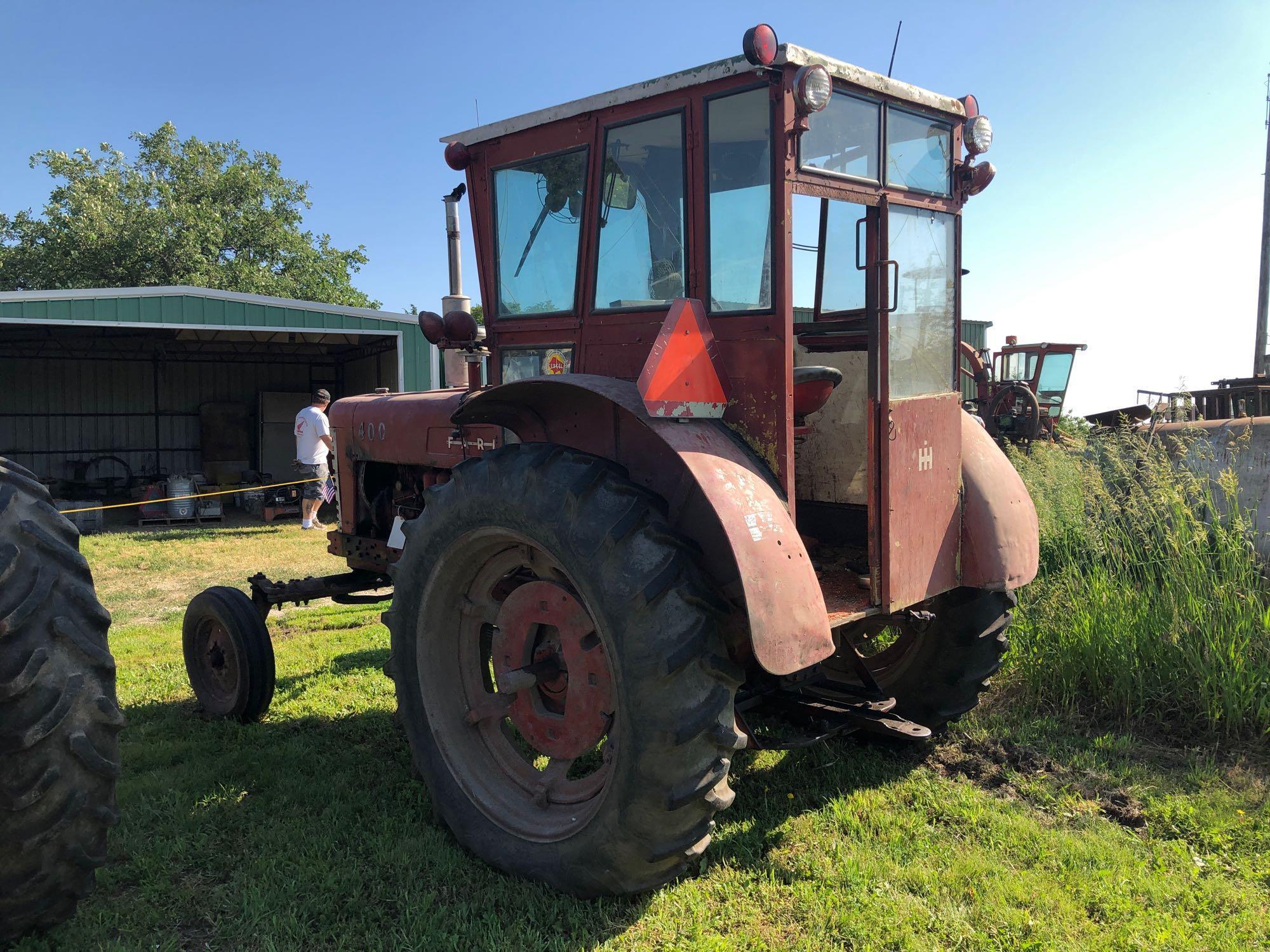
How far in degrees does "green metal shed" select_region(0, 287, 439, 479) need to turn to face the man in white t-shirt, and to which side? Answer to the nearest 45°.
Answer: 0° — it already faces them

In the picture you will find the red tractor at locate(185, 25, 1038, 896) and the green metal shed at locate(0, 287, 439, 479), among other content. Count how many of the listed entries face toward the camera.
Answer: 1

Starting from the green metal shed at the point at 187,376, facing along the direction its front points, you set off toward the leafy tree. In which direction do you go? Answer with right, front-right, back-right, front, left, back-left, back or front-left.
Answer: back

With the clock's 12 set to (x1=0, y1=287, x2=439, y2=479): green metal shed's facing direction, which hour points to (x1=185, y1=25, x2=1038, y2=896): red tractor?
The red tractor is roughly at 12 o'clock from the green metal shed.

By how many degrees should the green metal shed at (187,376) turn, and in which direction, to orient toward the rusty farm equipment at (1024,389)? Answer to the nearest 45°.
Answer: approximately 45° to its left

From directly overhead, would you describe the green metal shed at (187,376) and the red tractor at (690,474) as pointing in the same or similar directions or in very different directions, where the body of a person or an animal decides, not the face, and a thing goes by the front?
very different directions

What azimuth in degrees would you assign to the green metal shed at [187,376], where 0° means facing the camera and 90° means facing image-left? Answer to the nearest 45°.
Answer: approximately 0°

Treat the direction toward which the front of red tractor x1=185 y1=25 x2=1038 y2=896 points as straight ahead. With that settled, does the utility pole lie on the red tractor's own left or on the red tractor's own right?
on the red tractor's own right

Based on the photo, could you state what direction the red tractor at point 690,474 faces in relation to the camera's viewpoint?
facing away from the viewer and to the left of the viewer
